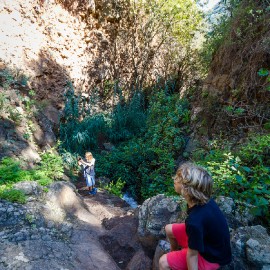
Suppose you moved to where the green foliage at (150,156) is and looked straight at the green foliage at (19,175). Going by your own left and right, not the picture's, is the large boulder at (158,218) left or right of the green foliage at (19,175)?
left

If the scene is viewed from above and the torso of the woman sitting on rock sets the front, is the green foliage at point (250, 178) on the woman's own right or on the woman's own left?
on the woman's own right

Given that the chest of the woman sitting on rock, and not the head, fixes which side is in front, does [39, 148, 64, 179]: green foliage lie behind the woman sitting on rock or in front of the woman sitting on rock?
in front

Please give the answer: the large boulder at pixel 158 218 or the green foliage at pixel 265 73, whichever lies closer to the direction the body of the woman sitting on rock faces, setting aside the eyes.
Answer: the large boulder

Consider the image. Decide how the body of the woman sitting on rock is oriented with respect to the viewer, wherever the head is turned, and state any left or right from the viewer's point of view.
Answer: facing to the left of the viewer

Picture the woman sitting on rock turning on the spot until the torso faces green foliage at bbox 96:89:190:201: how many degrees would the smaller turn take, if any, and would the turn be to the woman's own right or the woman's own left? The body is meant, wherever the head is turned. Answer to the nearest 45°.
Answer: approximately 90° to the woman's own right

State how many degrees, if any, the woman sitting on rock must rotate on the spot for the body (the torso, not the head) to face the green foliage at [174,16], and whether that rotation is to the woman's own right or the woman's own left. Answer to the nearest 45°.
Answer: approximately 90° to the woman's own right

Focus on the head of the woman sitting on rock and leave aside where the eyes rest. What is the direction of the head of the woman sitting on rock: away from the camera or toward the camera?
away from the camera

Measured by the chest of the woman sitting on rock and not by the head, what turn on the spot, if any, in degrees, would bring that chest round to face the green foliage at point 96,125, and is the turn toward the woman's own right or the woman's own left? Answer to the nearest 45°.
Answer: approximately 45° to the woman's own right
